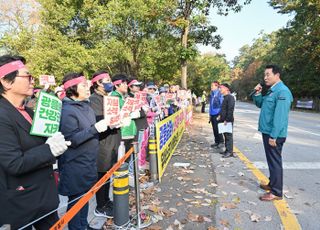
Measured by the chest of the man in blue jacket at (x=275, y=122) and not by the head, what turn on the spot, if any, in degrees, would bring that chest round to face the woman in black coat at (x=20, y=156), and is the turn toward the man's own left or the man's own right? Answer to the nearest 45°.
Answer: approximately 45° to the man's own left

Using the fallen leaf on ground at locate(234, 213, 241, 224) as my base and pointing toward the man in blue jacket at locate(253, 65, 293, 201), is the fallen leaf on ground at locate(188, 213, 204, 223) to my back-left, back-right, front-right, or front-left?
back-left

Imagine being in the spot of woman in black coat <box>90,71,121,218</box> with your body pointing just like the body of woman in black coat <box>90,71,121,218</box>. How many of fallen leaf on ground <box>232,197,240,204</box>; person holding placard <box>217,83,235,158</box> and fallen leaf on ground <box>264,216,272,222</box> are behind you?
0

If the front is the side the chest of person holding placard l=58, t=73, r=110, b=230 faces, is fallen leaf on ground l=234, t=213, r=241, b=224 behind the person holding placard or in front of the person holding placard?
in front

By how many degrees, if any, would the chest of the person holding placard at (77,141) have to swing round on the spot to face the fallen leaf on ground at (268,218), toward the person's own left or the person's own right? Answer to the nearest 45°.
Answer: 0° — they already face it

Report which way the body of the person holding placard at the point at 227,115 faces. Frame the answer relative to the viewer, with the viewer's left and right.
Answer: facing to the left of the viewer

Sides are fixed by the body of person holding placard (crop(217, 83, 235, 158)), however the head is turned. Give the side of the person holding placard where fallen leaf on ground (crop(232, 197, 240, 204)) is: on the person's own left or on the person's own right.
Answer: on the person's own left

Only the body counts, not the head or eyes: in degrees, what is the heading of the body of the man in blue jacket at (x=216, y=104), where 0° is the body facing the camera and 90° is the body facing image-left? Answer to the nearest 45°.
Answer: approximately 45°

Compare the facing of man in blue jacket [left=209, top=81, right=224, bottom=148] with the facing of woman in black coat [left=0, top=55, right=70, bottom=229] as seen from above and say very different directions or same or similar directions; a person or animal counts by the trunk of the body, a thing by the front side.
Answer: very different directions

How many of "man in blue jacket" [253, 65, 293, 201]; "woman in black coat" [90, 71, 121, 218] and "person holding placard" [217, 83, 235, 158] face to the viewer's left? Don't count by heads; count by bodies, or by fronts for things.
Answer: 2

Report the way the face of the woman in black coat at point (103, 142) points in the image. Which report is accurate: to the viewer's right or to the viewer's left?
to the viewer's right

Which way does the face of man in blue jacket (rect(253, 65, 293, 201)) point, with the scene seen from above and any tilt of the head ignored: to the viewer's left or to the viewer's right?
to the viewer's left

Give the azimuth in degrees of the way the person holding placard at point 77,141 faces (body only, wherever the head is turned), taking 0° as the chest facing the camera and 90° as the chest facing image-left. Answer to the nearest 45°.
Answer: approximately 270°
